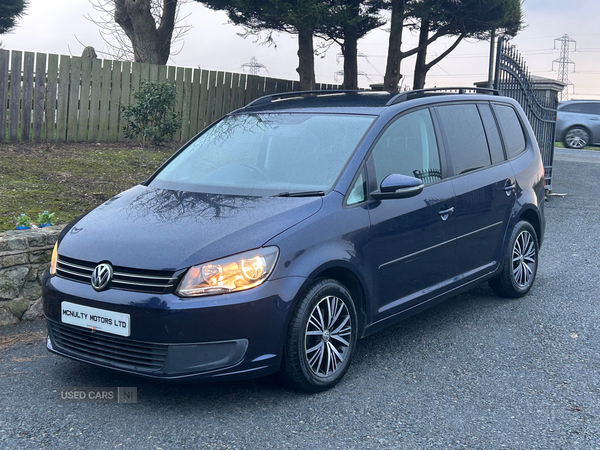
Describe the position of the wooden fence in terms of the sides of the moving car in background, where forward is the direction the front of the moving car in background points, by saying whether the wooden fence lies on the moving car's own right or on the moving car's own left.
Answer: on the moving car's own right

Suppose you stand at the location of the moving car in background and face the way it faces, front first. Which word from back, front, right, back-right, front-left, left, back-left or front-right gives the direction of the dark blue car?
right

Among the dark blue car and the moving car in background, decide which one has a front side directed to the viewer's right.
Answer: the moving car in background

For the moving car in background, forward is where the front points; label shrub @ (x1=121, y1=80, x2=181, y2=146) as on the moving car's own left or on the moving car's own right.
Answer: on the moving car's own right

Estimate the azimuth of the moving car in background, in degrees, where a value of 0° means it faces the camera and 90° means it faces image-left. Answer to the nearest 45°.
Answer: approximately 270°

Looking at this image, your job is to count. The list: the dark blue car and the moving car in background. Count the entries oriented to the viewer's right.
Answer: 1

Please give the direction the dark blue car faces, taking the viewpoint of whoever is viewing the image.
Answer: facing the viewer and to the left of the viewer

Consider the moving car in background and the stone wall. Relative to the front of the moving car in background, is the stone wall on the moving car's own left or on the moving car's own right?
on the moving car's own right
